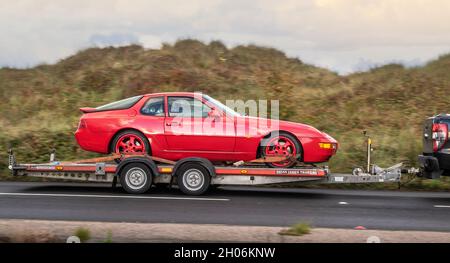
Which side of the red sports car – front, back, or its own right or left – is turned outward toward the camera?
right

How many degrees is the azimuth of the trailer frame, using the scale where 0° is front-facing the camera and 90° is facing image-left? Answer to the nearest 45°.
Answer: approximately 270°
